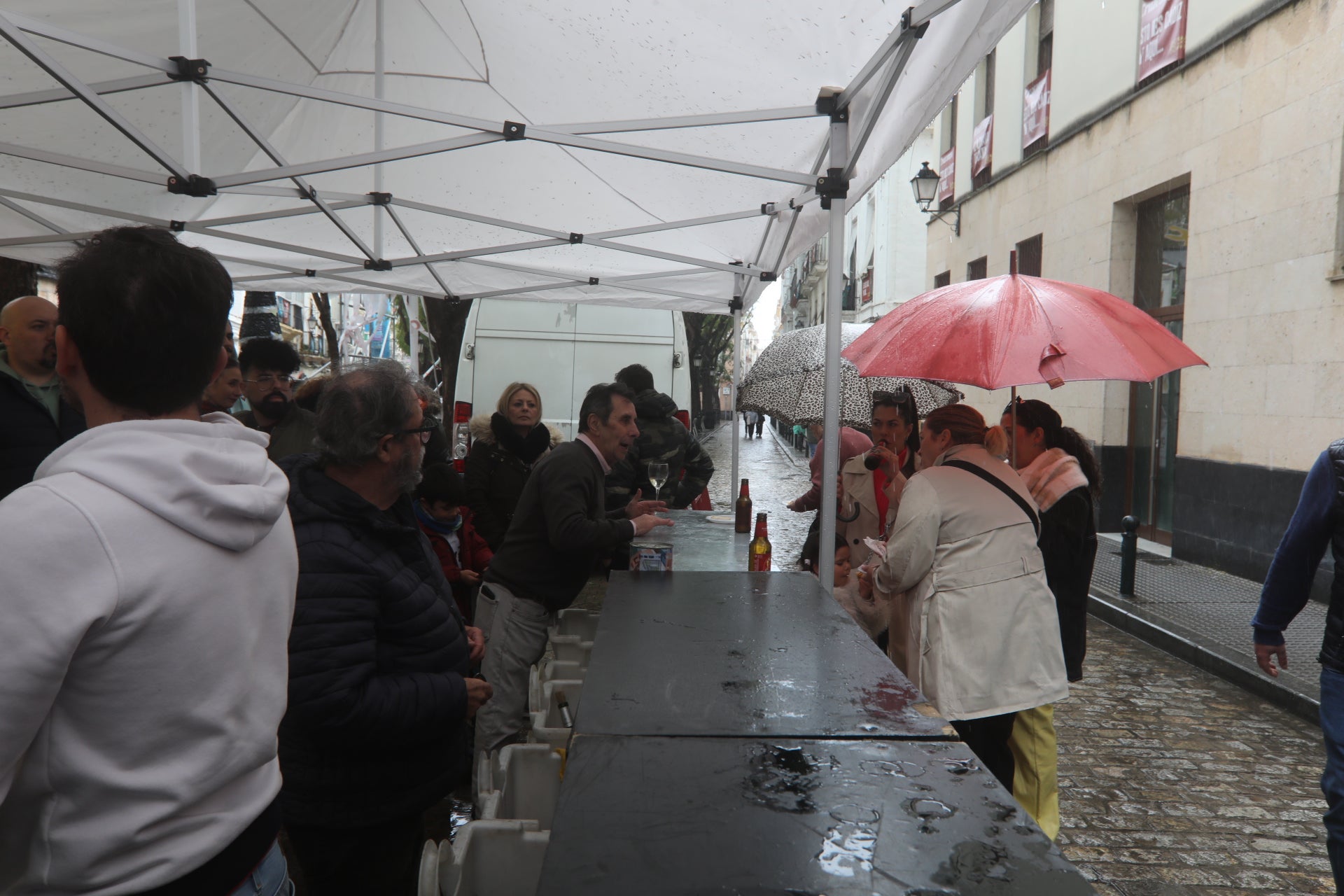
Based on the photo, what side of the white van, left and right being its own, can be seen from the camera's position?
back

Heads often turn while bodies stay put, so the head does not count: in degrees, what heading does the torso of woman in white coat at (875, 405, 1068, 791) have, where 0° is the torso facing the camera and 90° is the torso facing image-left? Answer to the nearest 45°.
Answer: approximately 135°

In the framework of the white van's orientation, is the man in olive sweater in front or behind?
behind

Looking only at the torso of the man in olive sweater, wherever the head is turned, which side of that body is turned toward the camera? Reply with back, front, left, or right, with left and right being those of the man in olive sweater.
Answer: right

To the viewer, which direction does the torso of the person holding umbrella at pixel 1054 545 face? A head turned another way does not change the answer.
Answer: to the viewer's left

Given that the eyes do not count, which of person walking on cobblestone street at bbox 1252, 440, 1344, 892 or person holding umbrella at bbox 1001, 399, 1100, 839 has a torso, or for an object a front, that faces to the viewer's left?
the person holding umbrella

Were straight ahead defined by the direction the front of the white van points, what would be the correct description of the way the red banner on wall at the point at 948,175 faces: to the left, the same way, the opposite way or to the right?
to the left

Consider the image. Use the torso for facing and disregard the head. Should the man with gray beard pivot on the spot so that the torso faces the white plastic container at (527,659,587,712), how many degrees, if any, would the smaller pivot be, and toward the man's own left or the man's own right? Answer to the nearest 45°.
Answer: approximately 45° to the man's own left

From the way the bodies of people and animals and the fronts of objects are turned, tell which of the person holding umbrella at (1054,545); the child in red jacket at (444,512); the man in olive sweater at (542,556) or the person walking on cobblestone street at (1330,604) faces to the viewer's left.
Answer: the person holding umbrella

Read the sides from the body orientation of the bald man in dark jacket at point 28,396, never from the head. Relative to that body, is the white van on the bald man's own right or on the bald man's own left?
on the bald man's own left

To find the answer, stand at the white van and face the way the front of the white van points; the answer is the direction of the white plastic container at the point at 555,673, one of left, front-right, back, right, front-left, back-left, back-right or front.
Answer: back

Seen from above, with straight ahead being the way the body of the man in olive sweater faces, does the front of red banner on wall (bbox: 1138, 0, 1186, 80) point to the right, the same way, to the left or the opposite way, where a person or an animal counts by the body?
the opposite way
